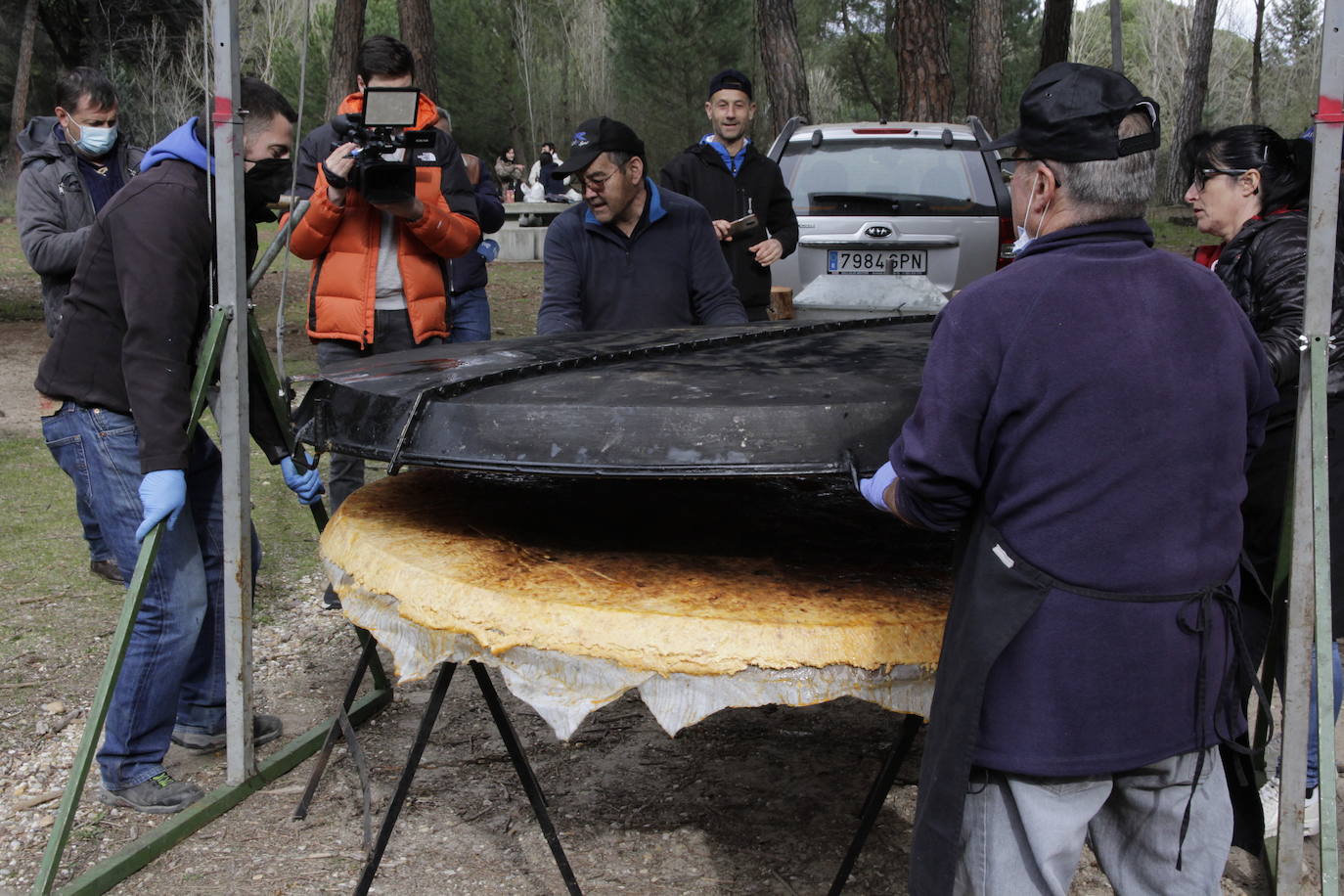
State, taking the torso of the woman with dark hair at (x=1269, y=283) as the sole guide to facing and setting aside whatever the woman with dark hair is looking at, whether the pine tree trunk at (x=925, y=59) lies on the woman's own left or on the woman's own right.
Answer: on the woman's own right

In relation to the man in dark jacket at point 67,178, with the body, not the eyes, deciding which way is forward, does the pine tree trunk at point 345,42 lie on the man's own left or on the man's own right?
on the man's own left

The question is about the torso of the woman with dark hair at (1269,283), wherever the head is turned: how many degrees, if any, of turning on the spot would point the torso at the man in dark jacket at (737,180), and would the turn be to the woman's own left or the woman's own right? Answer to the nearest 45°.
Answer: approximately 45° to the woman's own right

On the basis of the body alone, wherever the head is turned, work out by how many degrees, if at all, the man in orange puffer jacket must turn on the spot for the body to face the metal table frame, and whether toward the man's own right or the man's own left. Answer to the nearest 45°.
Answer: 0° — they already face it

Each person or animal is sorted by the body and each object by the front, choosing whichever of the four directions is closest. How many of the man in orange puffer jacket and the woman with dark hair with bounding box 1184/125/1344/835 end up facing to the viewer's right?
0

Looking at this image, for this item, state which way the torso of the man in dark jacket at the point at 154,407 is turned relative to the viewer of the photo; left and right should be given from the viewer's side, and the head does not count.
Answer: facing to the right of the viewer

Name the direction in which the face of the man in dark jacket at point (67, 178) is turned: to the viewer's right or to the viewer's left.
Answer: to the viewer's right

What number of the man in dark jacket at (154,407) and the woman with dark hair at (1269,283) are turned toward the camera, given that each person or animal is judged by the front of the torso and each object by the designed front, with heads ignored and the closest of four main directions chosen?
0

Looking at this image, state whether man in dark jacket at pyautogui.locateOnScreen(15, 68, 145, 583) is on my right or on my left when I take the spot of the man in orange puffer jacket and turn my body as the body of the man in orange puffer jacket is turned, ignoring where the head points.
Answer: on my right

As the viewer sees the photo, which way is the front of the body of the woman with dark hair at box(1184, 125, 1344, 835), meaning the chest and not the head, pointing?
to the viewer's left

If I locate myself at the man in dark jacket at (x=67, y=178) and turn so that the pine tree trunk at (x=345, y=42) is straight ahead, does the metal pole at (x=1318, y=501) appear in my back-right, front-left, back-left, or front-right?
back-right

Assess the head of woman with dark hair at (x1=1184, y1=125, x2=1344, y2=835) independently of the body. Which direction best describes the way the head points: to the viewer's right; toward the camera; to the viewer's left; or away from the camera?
to the viewer's left

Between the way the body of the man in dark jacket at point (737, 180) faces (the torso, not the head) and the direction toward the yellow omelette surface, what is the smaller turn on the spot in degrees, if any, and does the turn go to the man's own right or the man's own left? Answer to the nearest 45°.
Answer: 0° — they already face it

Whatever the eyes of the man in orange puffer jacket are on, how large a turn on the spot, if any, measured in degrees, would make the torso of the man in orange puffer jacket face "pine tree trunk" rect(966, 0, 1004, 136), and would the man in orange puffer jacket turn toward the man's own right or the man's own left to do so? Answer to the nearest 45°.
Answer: approximately 135° to the man's own left

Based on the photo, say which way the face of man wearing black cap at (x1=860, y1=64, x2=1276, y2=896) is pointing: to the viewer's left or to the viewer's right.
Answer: to the viewer's left

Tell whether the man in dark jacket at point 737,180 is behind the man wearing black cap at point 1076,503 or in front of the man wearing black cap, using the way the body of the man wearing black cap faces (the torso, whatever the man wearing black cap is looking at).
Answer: in front
